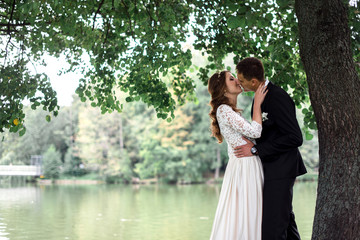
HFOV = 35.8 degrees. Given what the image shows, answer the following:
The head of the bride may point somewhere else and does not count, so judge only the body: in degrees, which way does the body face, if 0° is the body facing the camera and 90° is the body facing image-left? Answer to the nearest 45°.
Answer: approximately 270°

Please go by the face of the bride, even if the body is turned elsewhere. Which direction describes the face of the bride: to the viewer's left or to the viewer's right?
to the viewer's right

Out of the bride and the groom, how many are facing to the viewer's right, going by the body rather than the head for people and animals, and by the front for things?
1

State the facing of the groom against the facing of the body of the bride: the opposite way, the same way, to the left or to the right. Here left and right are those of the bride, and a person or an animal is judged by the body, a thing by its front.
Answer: the opposite way

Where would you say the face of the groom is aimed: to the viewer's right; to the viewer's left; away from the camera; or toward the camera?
to the viewer's left

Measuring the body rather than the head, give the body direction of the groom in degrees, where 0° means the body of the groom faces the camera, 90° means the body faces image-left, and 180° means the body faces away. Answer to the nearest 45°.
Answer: approximately 90°

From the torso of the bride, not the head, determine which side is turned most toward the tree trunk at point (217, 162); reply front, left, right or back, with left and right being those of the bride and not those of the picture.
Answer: left

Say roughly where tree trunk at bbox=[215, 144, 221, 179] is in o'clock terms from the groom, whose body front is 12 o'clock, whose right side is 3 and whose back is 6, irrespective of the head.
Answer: The tree trunk is roughly at 3 o'clock from the groom.

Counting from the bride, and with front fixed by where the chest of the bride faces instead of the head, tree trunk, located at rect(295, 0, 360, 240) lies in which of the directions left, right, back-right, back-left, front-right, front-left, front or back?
front
